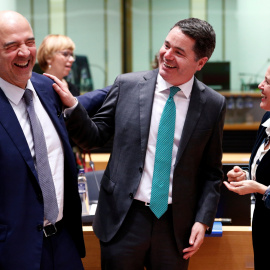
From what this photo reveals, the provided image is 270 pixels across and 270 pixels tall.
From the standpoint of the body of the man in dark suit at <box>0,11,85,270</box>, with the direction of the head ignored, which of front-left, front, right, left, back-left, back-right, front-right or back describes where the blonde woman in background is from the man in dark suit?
back-left

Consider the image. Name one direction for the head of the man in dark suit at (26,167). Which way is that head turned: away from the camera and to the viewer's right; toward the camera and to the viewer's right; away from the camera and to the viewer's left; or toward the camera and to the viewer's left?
toward the camera and to the viewer's right

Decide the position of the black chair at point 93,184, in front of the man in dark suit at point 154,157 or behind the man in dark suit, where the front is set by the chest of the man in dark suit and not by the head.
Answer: behind

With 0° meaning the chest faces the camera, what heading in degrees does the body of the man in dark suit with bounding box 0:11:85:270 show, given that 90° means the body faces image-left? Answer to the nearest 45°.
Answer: approximately 315°
